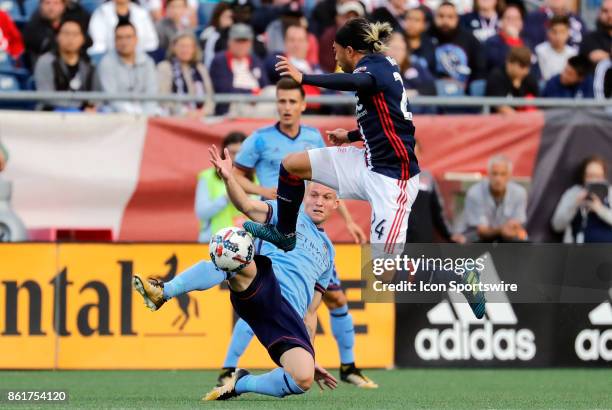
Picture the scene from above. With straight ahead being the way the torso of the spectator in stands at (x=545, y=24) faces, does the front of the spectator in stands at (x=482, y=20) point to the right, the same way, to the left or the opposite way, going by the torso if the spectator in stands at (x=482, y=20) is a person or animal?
the same way

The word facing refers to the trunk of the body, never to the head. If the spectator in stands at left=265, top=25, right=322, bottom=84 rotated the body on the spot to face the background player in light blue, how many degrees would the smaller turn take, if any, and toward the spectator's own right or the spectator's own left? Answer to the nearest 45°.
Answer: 0° — they already face them

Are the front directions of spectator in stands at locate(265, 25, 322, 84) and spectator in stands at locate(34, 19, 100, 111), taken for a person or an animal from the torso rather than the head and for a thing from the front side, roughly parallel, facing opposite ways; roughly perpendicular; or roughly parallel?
roughly parallel

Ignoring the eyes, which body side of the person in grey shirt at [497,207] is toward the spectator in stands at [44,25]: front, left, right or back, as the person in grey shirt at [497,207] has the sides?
right

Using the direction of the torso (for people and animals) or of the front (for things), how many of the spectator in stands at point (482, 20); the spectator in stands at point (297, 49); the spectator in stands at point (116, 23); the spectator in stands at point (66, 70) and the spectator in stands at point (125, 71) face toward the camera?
5

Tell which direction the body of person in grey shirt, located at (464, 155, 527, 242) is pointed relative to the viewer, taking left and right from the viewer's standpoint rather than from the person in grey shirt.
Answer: facing the viewer

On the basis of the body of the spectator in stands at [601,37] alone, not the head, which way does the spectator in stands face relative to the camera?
toward the camera

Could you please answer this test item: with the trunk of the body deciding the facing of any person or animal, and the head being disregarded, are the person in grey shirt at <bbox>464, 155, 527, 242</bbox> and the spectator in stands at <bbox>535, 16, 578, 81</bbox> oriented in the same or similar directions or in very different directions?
same or similar directions

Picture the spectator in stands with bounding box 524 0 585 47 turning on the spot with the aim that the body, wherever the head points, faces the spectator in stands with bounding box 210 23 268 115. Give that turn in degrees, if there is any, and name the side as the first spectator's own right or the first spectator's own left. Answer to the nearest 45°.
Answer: approximately 45° to the first spectator's own right

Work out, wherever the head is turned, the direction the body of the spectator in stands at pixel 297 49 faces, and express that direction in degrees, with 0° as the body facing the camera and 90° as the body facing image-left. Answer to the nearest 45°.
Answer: approximately 0°

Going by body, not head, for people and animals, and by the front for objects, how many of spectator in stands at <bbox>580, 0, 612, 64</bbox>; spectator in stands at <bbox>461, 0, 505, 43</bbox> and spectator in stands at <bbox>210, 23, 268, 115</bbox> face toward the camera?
3

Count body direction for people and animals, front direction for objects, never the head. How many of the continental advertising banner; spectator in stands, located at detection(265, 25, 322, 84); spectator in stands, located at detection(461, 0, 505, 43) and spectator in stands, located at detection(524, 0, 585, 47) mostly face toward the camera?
4

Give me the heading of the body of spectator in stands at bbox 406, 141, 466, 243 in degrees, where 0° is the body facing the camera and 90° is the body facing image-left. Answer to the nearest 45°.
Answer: approximately 0°

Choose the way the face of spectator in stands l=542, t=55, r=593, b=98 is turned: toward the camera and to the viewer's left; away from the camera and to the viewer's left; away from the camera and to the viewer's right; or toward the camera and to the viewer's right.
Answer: toward the camera and to the viewer's left

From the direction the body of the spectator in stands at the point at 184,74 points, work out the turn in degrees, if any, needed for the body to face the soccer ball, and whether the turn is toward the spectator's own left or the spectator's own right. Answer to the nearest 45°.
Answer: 0° — they already face it

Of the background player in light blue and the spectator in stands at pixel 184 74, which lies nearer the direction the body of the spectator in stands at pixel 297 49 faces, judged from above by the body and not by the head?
the background player in light blue

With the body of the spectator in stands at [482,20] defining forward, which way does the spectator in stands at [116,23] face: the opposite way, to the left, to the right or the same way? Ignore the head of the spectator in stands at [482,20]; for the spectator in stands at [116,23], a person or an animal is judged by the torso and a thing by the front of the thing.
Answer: the same way

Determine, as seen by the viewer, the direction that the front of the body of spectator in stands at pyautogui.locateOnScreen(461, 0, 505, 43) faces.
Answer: toward the camera
